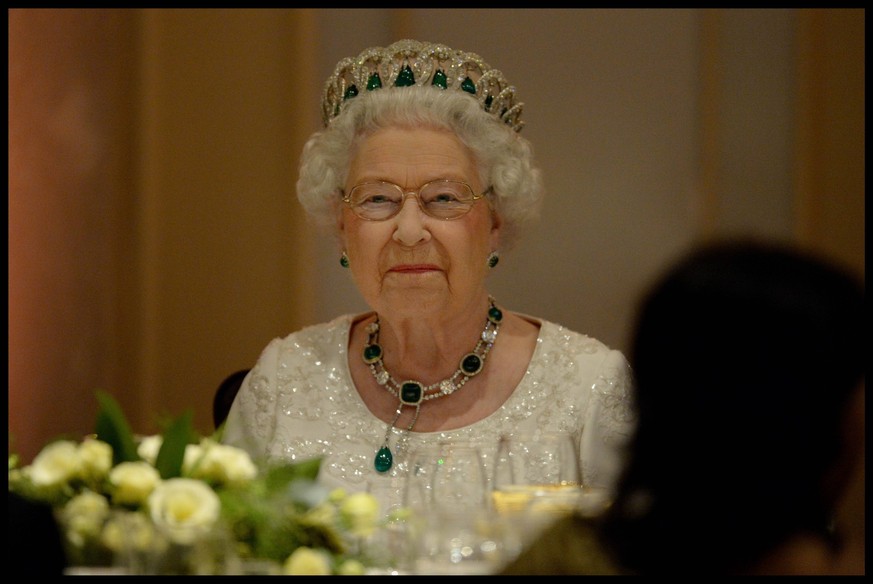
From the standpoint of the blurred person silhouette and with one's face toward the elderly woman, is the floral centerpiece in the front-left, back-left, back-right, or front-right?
front-left

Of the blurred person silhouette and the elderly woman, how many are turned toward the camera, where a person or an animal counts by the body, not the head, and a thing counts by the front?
1

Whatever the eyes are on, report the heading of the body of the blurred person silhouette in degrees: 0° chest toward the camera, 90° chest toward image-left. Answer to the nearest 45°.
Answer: approximately 225°

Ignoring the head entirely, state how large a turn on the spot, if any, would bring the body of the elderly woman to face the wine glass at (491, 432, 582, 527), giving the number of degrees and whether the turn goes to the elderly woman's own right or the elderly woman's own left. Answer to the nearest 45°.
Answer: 0° — they already face it

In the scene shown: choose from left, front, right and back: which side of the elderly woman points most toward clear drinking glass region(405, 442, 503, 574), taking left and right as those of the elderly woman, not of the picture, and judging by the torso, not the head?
front

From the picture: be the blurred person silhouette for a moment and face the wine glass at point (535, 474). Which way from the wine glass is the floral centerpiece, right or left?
left

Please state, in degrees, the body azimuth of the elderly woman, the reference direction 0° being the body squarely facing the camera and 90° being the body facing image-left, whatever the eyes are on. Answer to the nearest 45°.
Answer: approximately 0°

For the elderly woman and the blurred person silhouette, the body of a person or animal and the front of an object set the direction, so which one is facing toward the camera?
the elderly woman

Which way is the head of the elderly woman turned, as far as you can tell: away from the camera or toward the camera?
toward the camera
